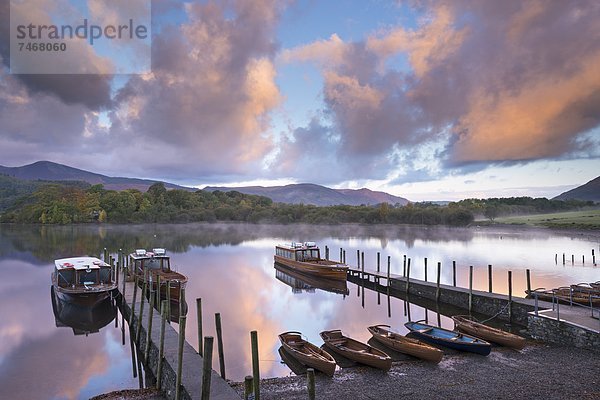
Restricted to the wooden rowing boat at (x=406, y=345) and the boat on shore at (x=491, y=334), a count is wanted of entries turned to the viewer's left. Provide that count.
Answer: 0

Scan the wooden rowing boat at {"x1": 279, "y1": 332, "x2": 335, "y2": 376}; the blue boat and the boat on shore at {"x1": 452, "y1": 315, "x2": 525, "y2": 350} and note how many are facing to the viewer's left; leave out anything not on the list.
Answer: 0

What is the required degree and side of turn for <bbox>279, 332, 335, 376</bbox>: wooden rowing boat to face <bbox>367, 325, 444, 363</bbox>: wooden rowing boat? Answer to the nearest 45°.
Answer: approximately 45° to its left

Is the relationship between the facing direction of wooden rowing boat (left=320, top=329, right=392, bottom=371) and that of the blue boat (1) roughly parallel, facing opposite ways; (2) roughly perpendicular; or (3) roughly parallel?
roughly parallel

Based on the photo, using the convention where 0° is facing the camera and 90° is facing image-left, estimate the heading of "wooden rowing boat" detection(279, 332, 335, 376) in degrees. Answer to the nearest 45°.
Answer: approximately 315°

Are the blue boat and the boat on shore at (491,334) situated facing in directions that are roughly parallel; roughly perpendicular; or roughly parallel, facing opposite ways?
roughly parallel

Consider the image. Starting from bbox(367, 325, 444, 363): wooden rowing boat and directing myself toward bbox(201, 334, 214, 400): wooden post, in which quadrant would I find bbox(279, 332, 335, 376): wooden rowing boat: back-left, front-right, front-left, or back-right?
front-right

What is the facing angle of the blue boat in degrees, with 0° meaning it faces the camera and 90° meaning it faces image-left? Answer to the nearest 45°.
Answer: approximately 315°

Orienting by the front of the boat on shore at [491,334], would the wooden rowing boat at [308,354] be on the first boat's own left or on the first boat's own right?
on the first boat's own right

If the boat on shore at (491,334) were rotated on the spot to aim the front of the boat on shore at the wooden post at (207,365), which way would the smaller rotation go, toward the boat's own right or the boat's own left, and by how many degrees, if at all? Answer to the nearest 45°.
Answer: approximately 90° to the boat's own right

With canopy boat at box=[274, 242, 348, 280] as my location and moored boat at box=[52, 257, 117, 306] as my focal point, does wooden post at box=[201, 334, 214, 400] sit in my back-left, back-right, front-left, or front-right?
front-left
